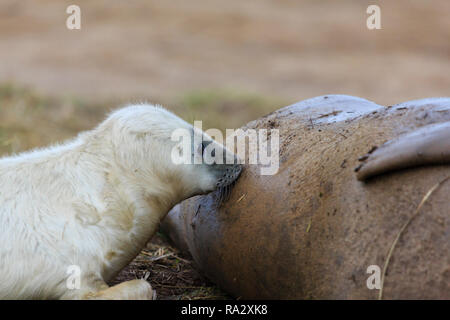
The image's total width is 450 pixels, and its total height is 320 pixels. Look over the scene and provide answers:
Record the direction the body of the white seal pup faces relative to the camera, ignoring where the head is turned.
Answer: to the viewer's right

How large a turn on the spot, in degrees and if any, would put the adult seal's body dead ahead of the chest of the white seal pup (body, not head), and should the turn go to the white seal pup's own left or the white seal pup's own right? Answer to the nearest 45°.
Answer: approximately 45° to the white seal pup's own right
